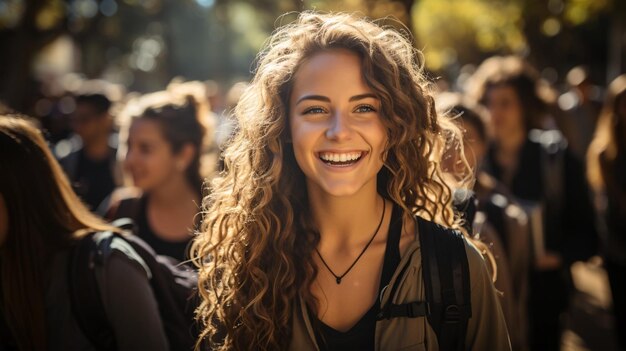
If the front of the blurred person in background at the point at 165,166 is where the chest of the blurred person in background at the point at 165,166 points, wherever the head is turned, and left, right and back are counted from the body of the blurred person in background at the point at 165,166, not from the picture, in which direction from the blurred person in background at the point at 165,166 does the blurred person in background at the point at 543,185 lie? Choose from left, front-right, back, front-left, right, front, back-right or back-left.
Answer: back-left

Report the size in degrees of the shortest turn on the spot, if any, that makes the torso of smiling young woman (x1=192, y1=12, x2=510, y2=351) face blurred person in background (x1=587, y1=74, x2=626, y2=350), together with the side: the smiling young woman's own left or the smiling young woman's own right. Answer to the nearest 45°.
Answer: approximately 135° to the smiling young woman's own left

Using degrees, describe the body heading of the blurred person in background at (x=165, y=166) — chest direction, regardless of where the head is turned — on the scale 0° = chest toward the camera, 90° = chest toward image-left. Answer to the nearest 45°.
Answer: approximately 45°

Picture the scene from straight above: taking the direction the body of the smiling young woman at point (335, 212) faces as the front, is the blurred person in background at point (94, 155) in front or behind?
behind

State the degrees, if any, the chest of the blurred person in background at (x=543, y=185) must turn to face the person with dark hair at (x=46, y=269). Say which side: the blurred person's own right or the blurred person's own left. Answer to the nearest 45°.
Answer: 0° — they already face them

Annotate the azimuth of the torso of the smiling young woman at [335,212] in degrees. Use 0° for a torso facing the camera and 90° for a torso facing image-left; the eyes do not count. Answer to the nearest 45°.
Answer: approximately 0°
